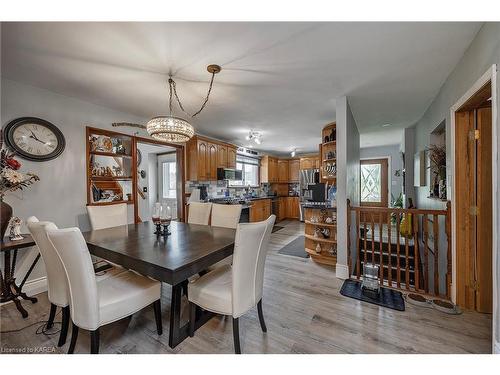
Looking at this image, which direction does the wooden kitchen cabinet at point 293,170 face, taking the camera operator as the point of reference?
facing the viewer

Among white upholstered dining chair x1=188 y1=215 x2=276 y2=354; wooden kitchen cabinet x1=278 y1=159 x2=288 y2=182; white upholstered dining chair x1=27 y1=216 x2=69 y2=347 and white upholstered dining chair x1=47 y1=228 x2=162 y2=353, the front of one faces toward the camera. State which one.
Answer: the wooden kitchen cabinet

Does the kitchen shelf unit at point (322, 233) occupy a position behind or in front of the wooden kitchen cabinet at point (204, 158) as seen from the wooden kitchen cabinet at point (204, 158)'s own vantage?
in front

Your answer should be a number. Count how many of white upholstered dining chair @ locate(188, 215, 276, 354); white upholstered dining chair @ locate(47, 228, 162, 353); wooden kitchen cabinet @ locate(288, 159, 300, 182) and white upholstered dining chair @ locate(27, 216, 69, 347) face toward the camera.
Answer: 1

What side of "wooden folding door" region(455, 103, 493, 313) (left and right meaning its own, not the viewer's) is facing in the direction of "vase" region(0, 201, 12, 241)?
front

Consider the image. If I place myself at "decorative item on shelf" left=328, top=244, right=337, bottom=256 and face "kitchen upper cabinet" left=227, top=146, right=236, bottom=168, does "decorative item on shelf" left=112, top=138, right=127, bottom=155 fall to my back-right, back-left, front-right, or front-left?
front-left

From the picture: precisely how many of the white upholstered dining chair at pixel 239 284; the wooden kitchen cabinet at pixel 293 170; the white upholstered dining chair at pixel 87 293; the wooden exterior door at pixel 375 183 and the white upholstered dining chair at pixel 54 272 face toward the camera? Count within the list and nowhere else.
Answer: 2

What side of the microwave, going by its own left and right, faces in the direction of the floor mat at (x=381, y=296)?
front

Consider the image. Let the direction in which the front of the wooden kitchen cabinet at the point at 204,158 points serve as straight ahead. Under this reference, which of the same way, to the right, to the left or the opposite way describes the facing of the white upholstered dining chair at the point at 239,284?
the opposite way

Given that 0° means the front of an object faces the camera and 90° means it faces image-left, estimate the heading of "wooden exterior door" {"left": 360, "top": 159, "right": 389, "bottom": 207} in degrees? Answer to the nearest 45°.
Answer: approximately 0°

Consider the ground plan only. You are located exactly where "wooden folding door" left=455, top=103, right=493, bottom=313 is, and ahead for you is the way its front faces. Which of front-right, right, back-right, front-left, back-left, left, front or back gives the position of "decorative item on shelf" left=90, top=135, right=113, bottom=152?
front

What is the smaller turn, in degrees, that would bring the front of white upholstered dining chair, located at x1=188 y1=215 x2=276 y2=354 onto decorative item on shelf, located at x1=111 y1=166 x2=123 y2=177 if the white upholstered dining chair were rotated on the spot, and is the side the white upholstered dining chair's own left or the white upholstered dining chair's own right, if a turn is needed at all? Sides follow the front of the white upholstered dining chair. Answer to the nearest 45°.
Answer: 0° — it already faces it

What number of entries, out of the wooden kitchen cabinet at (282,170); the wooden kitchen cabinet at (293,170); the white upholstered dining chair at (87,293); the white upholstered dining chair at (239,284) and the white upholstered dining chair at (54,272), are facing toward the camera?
2

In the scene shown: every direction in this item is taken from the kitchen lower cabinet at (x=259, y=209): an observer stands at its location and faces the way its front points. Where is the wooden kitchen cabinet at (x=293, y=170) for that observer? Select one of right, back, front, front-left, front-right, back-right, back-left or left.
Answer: left

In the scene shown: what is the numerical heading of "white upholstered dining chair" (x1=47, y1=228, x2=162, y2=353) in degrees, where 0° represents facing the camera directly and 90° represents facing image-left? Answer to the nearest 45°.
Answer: approximately 225°

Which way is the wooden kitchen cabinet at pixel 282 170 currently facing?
toward the camera

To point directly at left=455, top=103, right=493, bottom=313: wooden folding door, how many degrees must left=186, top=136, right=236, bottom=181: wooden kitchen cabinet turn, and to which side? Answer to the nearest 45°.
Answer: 0° — it already faces it

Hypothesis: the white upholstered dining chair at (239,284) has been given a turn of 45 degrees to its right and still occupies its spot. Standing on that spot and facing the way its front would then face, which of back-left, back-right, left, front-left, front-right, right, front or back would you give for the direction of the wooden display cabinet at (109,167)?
front-left

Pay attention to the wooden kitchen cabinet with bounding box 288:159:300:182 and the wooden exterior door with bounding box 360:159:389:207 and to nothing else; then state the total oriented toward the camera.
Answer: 2

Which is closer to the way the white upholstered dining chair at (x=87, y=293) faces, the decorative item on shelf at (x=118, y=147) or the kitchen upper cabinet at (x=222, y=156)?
the kitchen upper cabinet

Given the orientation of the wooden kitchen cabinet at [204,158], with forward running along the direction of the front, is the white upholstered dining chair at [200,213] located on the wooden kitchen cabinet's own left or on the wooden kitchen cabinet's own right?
on the wooden kitchen cabinet's own right
